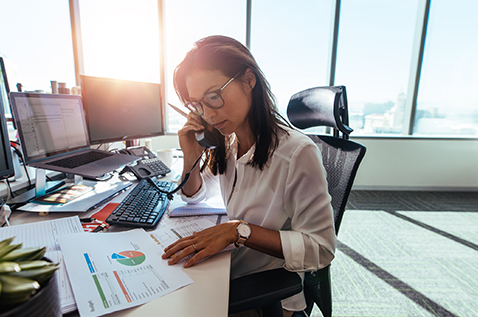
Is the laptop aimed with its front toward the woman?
yes

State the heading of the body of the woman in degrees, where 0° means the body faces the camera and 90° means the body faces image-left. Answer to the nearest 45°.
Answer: approximately 45°

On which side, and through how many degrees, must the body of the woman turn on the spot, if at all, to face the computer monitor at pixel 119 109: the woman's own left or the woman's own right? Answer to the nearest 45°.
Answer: approximately 90° to the woman's own right

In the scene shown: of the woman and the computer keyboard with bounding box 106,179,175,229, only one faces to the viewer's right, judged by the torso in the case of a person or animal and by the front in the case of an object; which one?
the computer keyboard

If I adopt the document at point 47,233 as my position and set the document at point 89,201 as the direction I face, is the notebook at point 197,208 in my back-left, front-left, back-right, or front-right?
front-right

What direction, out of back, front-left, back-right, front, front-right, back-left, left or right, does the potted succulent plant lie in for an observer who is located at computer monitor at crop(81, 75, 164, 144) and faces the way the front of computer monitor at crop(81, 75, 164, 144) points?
front-right

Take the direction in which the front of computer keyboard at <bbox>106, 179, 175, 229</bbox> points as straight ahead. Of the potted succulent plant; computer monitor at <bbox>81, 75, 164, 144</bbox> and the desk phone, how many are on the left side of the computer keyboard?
2

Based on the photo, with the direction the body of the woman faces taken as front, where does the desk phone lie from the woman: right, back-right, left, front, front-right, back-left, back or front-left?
right

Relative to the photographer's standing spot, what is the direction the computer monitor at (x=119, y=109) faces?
facing the viewer and to the right of the viewer

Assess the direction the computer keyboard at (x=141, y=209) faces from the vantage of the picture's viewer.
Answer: facing to the right of the viewer

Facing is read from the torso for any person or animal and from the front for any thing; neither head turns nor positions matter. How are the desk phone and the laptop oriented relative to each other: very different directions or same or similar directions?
same or similar directions

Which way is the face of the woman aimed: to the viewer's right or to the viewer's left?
to the viewer's left
